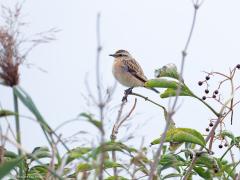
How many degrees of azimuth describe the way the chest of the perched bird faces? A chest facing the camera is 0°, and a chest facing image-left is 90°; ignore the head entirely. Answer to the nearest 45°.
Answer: approximately 90°
